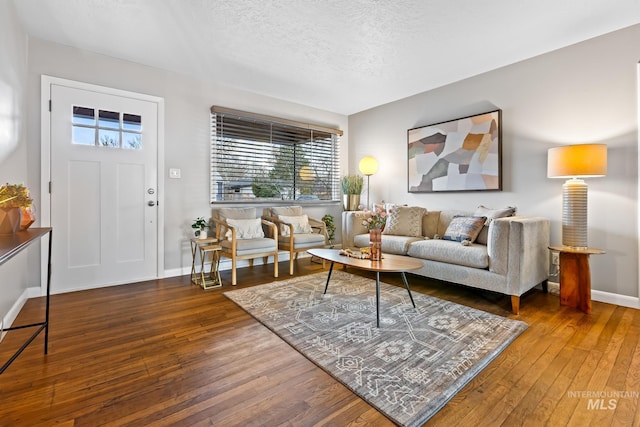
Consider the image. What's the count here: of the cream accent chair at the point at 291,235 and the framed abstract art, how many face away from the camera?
0

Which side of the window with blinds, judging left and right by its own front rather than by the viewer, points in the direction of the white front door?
right

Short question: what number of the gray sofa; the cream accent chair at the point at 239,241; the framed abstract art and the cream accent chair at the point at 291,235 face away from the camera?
0

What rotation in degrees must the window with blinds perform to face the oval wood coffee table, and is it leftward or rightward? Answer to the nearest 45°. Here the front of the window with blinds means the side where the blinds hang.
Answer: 0° — it already faces it

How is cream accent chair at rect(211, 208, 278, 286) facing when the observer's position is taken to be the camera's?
facing the viewer and to the right of the viewer

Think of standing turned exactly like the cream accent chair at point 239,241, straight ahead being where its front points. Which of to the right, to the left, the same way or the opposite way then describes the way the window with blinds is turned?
the same way

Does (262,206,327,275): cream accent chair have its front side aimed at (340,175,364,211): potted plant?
no

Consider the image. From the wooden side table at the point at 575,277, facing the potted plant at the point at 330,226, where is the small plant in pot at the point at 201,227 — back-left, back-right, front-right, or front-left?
front-left

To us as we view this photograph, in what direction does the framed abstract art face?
facing the viewer and to the left of the viewer

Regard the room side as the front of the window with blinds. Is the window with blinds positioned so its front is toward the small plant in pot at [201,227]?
no

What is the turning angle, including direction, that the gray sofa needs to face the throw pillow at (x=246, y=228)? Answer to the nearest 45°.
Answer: approximately 45° to its right

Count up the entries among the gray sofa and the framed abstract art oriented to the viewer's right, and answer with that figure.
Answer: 0

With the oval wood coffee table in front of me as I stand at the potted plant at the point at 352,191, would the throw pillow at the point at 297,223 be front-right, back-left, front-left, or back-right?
front-right

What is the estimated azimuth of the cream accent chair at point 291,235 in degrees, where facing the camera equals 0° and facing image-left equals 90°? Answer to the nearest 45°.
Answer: approximately 315°

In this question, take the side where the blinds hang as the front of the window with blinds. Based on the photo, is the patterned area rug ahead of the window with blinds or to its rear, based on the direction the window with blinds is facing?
ahead

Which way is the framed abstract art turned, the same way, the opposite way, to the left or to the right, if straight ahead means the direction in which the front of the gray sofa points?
the same way

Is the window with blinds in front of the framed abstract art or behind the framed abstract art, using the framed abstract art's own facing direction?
in front

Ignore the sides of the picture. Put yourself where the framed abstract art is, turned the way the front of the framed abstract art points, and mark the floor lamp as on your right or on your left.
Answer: on your right
